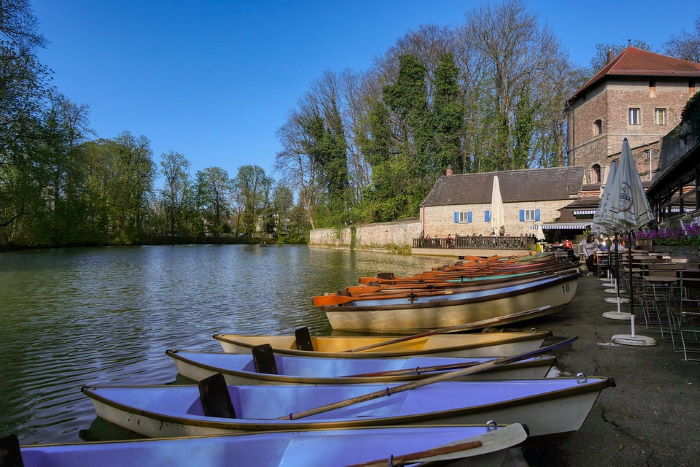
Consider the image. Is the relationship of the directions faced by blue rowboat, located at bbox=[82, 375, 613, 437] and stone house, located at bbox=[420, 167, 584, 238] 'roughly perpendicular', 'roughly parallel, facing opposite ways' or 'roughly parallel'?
roughly perpendicular
